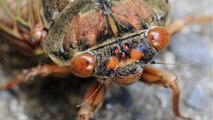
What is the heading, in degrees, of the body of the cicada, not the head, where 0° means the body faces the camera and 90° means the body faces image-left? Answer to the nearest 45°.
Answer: approximately 0°
